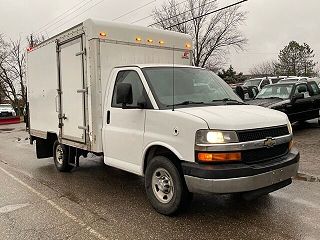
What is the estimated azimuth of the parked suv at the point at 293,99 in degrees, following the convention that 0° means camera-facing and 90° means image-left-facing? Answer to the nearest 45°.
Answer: approximately 45°

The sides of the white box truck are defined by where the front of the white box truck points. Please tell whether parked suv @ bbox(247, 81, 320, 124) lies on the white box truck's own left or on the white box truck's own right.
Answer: on the white box truck's own left

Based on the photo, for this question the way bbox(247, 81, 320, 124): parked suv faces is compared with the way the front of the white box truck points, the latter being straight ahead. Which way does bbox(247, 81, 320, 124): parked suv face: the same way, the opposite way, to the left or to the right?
to the right
